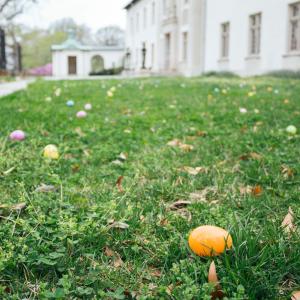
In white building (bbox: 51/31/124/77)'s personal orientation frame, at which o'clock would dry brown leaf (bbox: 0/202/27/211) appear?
The dry brown leaf is roughly at 12 o'clock from the white building.

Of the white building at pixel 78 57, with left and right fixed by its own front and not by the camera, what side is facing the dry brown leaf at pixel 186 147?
front

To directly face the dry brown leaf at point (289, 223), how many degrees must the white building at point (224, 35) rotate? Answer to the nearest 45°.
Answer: approximately 45° to its left

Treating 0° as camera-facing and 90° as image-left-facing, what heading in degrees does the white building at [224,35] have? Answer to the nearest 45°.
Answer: approximately 45°

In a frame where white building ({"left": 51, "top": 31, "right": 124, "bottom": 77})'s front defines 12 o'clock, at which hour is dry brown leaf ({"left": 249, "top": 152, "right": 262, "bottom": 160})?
The dry brown leaf is roughly at 12 o'clock from the white building.

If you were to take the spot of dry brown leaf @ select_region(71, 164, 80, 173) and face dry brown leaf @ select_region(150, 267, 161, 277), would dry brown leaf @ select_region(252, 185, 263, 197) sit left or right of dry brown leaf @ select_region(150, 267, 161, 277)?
left

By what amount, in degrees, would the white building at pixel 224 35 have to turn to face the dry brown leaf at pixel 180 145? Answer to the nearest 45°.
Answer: approximately 45° to its left

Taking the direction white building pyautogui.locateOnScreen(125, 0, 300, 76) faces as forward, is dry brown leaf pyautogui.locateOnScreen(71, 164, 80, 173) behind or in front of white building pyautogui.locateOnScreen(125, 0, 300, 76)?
in front

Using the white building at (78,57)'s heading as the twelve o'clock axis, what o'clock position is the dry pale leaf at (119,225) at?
The dry pale leaf is roughly at 12 o'clock from the white building.

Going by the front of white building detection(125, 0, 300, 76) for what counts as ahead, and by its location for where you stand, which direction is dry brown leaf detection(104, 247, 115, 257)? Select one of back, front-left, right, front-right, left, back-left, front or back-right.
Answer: front-left

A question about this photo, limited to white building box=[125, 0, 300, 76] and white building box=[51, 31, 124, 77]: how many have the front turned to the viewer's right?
0

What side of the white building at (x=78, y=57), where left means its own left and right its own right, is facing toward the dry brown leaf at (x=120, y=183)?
front

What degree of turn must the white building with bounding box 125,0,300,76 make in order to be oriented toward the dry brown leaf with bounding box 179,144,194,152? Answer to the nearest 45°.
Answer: approximately 45° to its left

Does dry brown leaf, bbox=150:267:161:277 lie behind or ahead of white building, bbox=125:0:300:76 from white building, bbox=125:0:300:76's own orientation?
ahead

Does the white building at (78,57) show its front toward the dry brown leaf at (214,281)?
yes

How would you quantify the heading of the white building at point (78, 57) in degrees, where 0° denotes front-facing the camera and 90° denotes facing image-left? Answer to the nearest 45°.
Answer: approximately 0°
